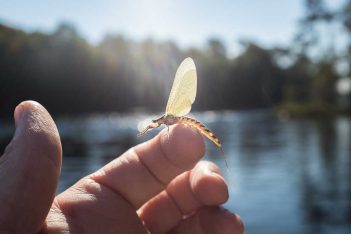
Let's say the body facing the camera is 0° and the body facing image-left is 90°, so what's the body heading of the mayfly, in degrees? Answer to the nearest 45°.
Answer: approximately 90°
